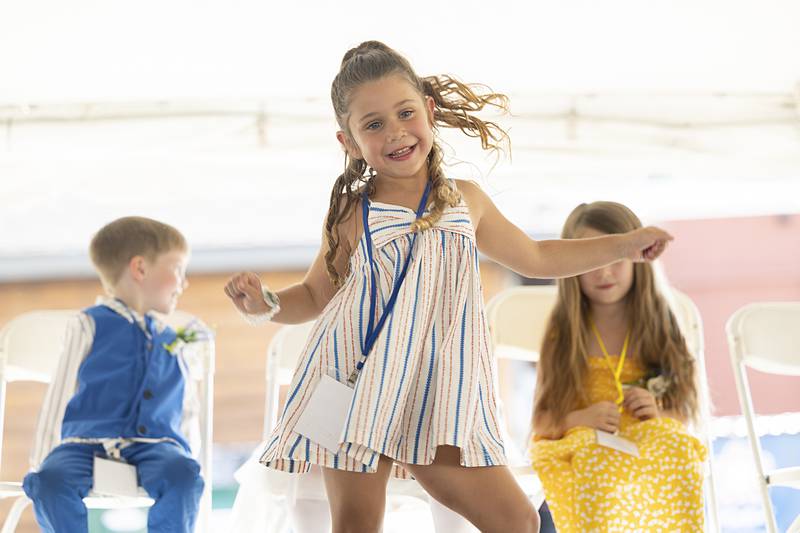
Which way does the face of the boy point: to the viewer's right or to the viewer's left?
to the viewer's right

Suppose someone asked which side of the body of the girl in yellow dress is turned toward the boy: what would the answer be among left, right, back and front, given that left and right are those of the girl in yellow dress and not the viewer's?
right

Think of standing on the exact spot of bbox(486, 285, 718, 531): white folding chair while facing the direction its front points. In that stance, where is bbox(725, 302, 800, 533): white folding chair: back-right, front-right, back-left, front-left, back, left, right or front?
left

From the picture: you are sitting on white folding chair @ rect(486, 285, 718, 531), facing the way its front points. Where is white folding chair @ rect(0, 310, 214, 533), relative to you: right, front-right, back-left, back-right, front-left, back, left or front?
right

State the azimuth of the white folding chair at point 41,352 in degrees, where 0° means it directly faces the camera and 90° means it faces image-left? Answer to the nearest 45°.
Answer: approximately 0°

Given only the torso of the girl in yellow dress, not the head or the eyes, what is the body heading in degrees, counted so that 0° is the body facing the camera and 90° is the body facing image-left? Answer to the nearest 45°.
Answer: approximately 0°

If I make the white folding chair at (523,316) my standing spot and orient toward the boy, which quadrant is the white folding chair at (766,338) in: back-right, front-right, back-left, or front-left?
back-left
